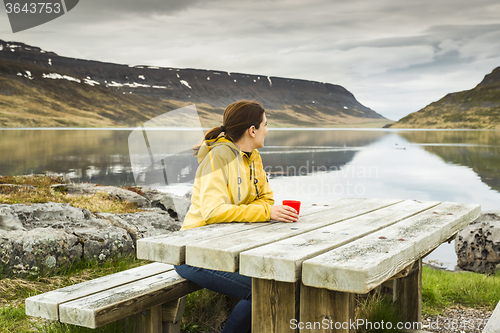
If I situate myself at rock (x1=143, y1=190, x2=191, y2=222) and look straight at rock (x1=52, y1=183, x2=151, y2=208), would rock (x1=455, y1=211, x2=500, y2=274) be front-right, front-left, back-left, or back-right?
back-left

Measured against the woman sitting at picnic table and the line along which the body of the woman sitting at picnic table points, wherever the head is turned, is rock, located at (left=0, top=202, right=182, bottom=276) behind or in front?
behind

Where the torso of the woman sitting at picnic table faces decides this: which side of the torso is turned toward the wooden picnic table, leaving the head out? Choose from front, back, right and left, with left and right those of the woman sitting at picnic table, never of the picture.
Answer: front

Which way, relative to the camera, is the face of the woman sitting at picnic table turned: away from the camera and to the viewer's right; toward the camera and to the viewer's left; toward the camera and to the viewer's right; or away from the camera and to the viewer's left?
away from the camera and to the viewer's right

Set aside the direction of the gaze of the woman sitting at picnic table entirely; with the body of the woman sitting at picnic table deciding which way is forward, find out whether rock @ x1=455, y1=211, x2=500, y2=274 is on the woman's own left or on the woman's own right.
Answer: on the woman's own left

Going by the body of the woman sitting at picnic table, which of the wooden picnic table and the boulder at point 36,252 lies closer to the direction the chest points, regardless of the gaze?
the wooden picnic table

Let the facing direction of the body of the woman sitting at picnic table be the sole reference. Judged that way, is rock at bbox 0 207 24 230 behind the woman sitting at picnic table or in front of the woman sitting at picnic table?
behind

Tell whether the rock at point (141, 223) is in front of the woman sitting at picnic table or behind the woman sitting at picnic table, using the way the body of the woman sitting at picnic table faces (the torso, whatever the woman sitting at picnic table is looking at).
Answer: behind

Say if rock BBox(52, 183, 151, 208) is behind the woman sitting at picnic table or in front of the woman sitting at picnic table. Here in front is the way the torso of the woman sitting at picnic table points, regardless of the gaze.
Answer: behind
